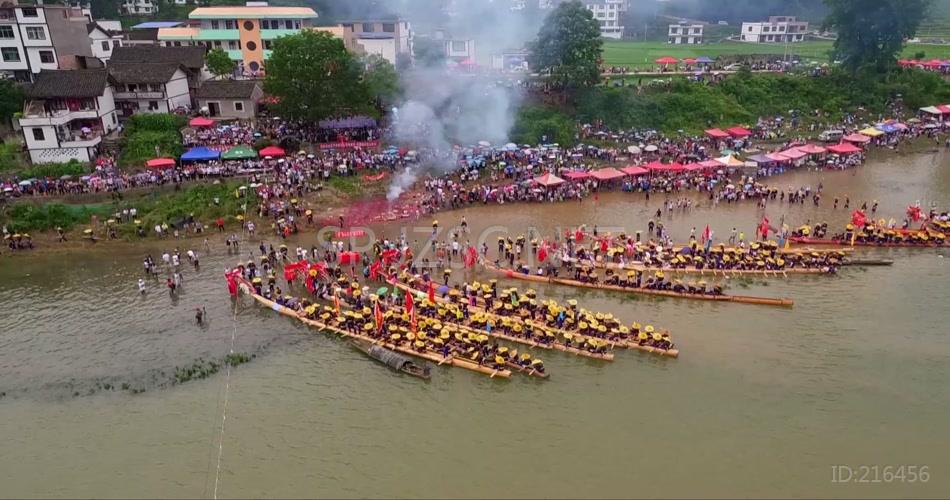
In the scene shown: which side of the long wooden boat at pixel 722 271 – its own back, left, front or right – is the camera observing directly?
left

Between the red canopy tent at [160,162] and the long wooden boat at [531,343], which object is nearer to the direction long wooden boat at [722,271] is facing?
the red canopy tent

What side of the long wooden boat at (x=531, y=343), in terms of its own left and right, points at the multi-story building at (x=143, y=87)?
front

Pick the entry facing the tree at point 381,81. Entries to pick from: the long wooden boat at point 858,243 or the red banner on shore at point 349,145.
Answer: the long wooden boat

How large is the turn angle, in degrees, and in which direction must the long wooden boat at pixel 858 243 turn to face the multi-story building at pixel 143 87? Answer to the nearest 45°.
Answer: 0° — it already faces it

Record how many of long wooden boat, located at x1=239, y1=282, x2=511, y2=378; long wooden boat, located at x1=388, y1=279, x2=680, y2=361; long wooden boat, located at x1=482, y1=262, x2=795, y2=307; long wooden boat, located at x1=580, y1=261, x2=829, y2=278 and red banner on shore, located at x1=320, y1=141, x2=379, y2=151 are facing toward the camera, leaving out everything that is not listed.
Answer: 1

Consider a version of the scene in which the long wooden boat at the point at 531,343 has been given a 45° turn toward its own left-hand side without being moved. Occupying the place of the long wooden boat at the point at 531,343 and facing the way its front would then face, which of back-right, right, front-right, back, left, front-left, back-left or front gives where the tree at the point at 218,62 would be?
front-right

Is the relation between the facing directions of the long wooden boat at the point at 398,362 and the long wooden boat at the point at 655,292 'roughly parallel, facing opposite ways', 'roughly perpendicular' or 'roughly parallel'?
roughly parallel

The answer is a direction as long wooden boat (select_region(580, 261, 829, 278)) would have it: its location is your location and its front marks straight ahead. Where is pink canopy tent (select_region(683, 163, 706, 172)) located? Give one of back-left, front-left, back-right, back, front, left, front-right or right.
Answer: right

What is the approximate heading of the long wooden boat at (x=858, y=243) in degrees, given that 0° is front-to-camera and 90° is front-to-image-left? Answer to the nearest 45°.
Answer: approximately 90°

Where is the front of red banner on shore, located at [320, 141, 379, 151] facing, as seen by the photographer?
facing the viewer

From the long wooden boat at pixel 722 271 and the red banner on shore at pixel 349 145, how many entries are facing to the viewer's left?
1

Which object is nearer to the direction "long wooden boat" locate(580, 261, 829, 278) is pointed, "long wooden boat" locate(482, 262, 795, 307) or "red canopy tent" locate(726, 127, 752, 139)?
the long wooden boat

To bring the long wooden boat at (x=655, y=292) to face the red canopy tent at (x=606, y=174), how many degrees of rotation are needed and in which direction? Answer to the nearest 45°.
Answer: approximately 90° to its right

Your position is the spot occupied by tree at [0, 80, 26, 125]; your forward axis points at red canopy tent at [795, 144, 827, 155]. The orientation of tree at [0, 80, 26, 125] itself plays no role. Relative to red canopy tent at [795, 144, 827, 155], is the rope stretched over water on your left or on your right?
right

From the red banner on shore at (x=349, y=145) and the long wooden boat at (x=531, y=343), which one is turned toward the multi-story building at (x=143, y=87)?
the long wooden boat

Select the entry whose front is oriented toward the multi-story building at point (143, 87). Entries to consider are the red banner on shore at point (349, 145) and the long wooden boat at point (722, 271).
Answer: the long wooden boat
